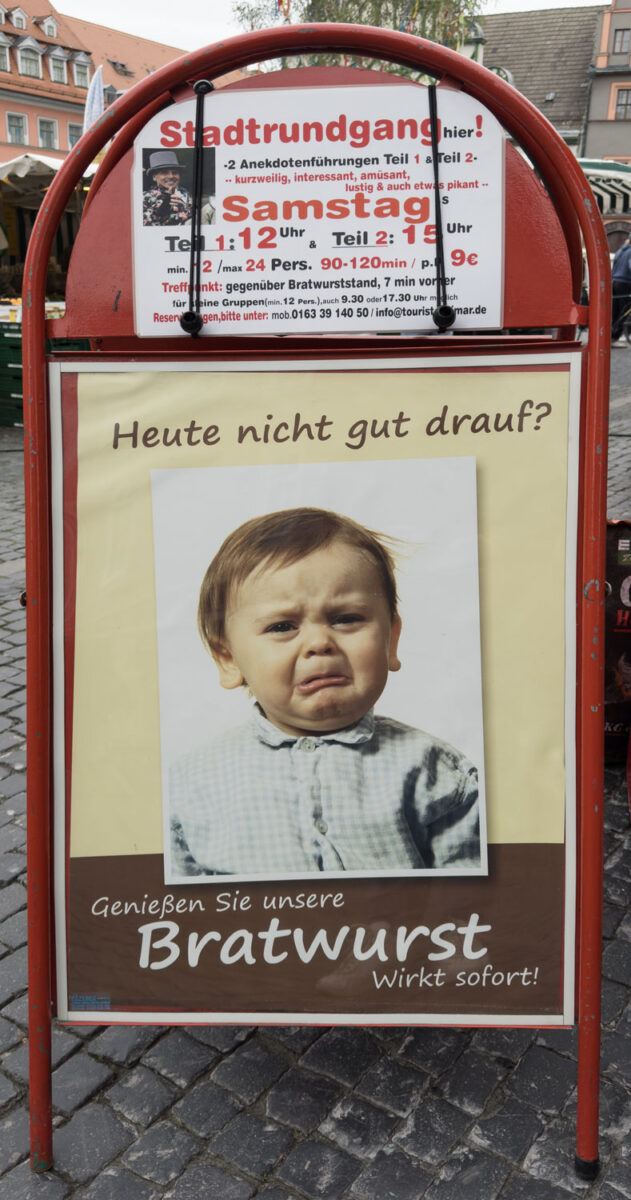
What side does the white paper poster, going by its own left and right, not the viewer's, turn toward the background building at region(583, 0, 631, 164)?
back

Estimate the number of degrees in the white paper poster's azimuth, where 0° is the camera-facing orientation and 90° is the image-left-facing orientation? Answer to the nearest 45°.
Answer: approximately 0°

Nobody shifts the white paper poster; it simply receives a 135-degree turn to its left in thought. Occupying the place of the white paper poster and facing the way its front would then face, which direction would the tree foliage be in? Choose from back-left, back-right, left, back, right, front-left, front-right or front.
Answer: front-left
